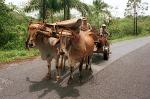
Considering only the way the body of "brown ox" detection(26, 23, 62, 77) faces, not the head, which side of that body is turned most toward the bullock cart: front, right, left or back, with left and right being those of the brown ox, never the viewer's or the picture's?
back

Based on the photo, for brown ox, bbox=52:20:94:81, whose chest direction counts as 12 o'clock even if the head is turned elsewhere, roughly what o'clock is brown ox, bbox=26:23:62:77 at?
brown ox, bbox=26:23:62:77 is roughly at 2 o'clock from brown ox, bbox=52:20:94:81.

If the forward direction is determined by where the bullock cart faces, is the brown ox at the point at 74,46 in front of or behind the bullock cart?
in front

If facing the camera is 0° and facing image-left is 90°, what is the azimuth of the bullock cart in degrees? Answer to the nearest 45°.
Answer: approximately 45°

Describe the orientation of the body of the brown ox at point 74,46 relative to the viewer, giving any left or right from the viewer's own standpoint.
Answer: facing the viewer and to the left of the viewer

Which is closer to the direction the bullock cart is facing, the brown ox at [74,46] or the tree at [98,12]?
the brown ox

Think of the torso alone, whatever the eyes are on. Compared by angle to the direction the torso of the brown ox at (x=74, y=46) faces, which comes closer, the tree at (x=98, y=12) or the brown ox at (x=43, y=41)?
the brown ox

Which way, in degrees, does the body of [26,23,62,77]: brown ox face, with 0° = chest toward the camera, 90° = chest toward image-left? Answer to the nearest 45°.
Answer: approximately 45°

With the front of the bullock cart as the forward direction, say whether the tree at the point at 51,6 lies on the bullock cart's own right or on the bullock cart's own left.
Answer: on the bullock cart's own right

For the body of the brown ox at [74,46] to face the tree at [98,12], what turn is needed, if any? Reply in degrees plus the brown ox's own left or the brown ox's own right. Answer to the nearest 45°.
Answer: approximately 135° to the brown ox's own right

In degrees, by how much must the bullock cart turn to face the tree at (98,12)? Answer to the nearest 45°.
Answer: approximately 135° to its right

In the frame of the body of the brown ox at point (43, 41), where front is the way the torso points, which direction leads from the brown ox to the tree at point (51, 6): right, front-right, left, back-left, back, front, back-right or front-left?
back-right
